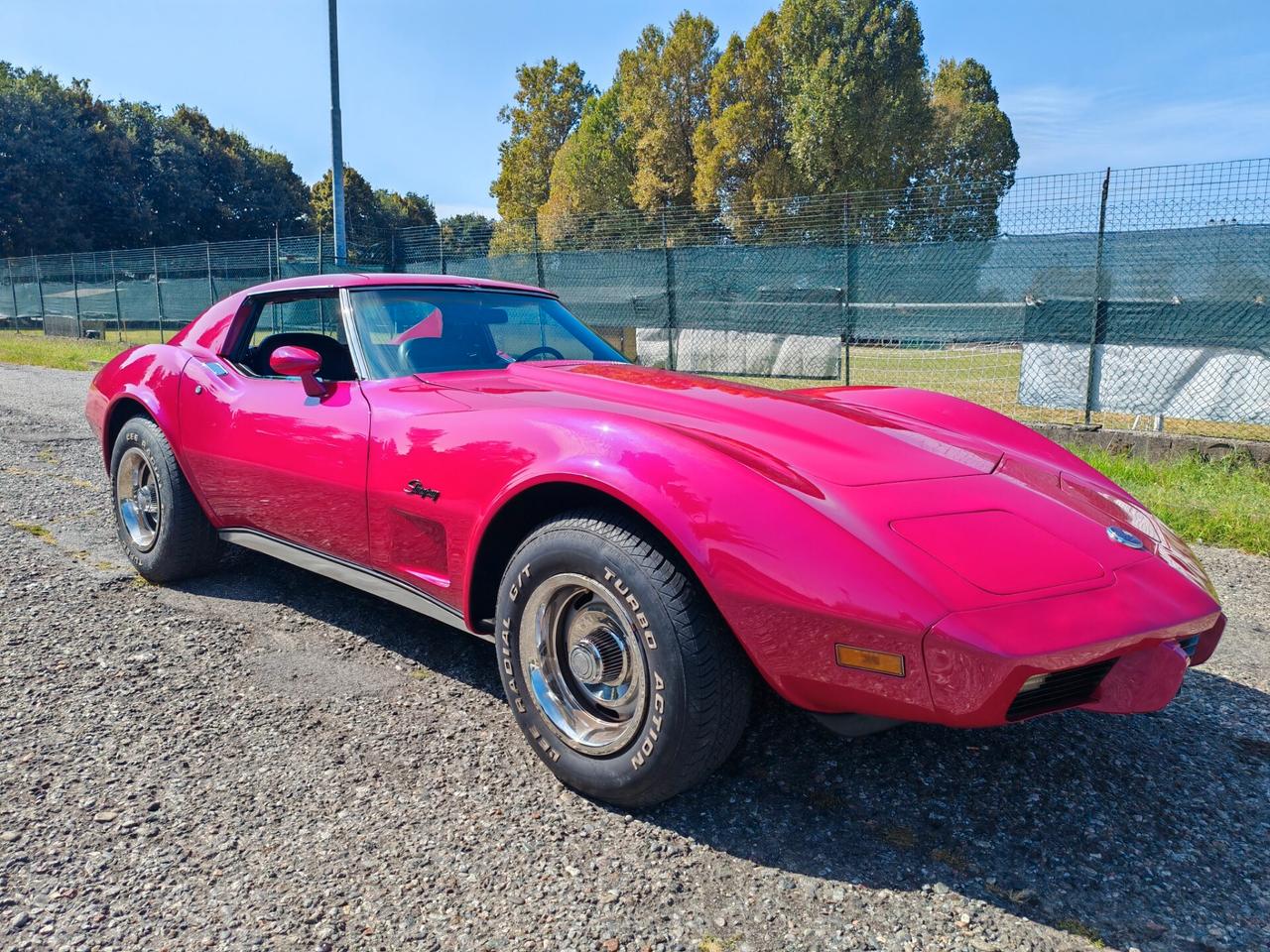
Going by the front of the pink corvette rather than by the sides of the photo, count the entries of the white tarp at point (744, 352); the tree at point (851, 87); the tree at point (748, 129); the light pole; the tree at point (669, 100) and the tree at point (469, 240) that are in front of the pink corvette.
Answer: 0

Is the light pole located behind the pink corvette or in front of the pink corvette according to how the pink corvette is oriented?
behind

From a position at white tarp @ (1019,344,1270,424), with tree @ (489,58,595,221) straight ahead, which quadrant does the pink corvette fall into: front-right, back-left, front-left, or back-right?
back-left

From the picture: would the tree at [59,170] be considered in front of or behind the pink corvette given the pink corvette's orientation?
behind

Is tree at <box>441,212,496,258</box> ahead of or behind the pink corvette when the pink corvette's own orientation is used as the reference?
behind

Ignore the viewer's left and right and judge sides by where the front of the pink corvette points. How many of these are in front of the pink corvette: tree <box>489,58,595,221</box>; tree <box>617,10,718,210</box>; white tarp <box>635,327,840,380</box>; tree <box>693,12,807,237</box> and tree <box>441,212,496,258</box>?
0

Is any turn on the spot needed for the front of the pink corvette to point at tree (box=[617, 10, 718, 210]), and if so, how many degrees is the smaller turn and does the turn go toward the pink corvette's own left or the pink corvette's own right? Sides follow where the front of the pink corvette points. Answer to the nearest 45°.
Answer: approximately 135° to the pink corvette's own left

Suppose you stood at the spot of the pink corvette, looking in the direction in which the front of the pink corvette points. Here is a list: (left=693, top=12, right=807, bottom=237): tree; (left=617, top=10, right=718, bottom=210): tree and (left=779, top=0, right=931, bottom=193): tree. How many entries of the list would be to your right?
0

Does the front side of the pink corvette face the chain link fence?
no

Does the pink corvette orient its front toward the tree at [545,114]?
no

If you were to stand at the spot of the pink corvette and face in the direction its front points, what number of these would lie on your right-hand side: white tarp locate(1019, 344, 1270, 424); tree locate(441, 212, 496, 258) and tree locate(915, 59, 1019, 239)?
0

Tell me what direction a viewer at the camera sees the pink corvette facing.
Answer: facing the viewer and to the right of the viewer

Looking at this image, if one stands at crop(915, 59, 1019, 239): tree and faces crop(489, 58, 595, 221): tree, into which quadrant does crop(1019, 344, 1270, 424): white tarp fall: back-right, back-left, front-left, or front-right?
back-left

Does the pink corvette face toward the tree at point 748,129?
no

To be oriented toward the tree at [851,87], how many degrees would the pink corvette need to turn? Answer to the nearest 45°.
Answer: approximately 135° to its left

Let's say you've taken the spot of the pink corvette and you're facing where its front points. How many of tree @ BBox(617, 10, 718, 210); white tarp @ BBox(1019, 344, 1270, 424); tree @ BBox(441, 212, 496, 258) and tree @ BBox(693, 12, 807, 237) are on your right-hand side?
0
